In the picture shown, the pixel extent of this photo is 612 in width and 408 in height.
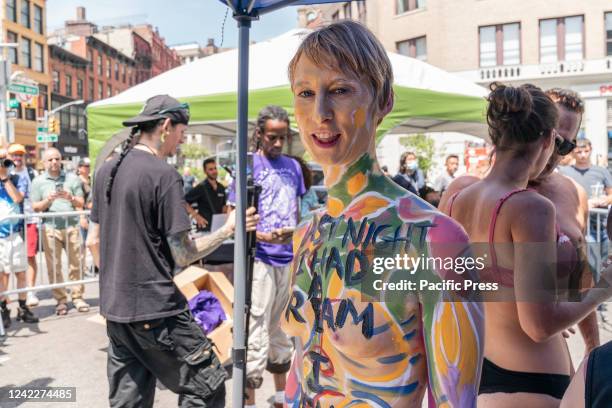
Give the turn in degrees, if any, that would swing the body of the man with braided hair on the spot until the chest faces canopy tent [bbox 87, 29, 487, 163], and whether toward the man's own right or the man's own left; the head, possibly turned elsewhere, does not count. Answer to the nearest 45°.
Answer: approximately 45° to the man's own left

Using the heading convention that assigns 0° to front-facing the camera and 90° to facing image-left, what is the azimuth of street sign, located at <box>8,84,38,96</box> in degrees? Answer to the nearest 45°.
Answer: approximately 0°

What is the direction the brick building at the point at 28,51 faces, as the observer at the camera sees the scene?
facing the viewer and to the right of the viewer

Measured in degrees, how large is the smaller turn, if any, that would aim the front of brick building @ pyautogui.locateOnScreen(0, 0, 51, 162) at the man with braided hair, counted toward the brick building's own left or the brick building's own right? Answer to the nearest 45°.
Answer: approximately 45° to the brick building's own right

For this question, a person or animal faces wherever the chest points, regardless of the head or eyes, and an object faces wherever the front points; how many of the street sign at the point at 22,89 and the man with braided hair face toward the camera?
1

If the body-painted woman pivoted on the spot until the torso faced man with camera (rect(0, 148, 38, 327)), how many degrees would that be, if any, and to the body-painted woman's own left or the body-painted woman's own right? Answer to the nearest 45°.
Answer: approximately 90° to the body-painted woman's own right

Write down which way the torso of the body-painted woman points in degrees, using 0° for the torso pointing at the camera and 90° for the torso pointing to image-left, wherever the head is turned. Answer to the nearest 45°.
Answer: approximately 45°

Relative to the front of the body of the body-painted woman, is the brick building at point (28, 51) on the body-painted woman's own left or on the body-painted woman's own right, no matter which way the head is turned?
on the body-painted woman's own right
